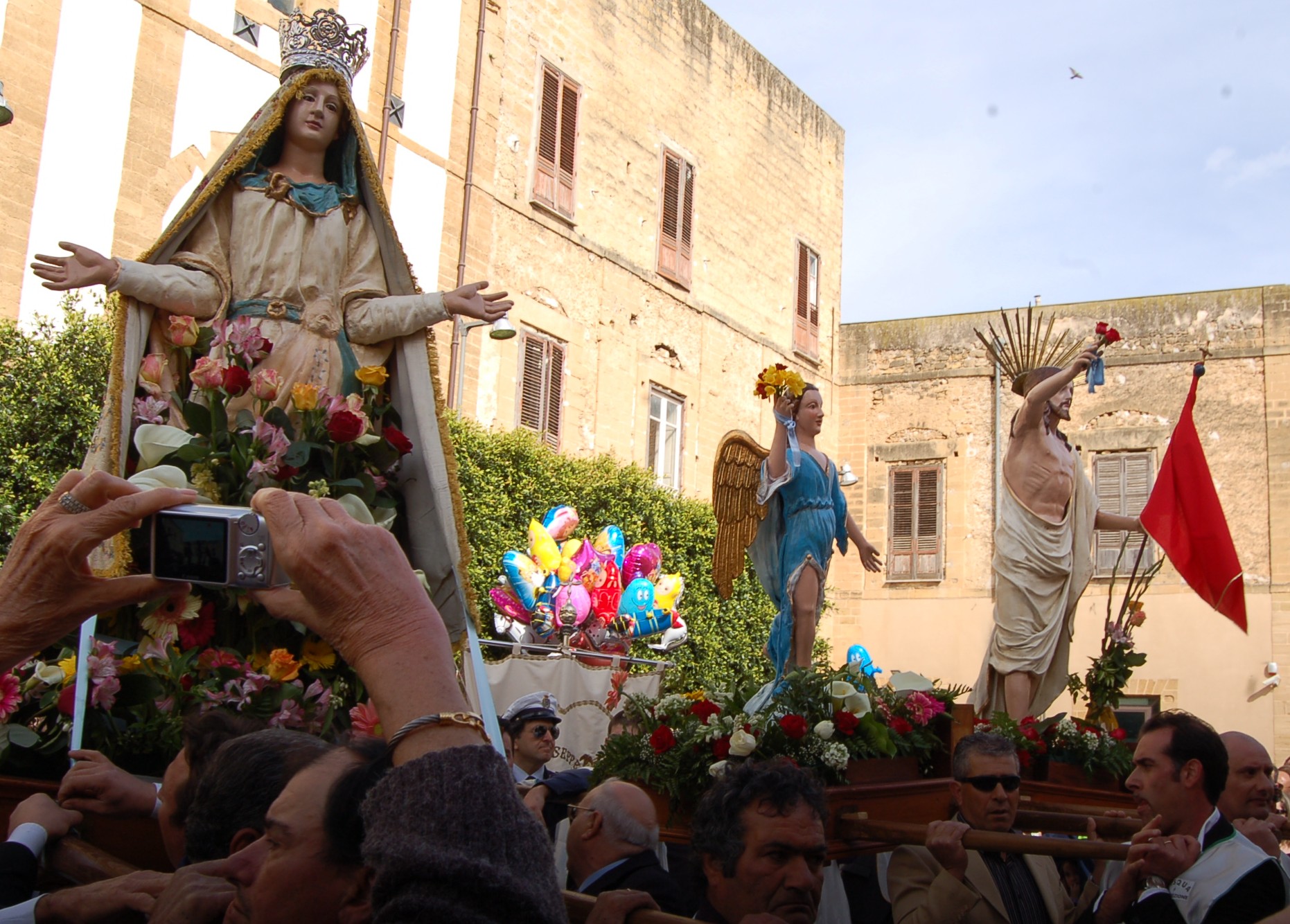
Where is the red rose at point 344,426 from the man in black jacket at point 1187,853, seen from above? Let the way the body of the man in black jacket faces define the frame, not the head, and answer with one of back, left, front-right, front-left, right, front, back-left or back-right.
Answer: front

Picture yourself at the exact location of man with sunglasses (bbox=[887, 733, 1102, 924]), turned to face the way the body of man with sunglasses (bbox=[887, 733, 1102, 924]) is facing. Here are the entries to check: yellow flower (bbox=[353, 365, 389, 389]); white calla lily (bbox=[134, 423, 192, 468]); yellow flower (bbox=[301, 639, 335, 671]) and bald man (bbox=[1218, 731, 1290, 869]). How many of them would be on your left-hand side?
1

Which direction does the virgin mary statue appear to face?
toward the camera

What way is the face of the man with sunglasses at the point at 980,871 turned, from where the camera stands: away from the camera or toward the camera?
toward the camera

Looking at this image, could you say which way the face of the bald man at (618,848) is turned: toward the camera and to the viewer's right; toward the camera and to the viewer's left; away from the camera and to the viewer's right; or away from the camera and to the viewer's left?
away from the camera and to the viewer's left

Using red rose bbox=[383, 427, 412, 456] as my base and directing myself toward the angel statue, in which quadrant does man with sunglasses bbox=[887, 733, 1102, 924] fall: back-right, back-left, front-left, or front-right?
front-right

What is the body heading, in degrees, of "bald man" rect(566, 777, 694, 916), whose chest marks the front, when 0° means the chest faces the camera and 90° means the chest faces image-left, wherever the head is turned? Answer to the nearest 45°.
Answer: approximately 135°

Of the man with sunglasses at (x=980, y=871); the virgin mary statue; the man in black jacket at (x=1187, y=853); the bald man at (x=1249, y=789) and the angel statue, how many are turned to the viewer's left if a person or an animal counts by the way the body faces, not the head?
1

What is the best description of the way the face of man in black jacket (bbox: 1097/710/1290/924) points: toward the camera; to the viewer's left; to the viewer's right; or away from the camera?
to the viewer's left

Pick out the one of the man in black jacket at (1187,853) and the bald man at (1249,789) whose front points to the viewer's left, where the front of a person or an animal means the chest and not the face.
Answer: the man in black jacket

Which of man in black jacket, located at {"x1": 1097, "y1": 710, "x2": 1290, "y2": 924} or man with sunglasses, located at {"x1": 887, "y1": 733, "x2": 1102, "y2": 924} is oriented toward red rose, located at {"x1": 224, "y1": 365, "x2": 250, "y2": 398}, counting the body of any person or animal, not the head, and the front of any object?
the man in black jacket
